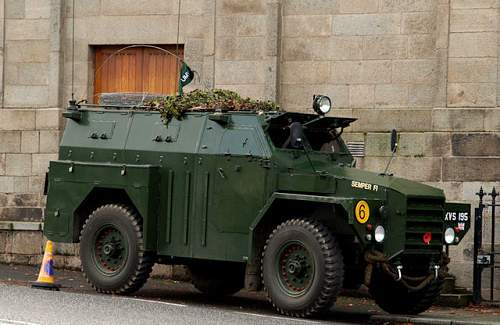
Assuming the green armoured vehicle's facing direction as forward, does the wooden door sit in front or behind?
behind

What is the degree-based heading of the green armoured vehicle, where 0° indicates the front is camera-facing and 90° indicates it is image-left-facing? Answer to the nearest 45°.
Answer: approximately 315°

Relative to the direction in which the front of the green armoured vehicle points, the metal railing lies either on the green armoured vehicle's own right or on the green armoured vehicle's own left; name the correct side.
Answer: on the green armoured vehicle's own left

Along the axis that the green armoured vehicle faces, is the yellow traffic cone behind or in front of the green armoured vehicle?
behind

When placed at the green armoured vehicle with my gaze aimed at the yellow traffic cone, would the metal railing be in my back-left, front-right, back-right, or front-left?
back-right

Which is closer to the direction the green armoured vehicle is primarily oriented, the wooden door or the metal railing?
the metal railing
